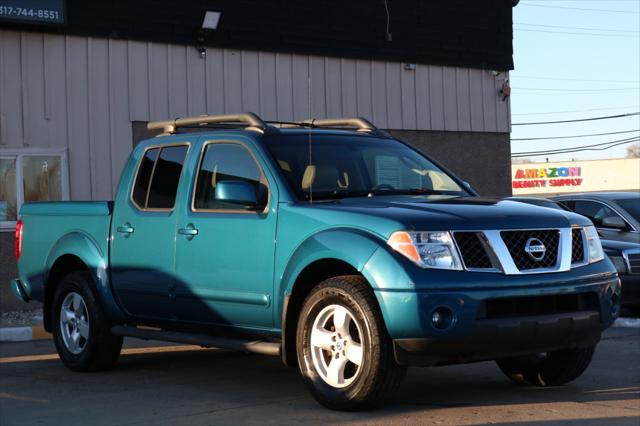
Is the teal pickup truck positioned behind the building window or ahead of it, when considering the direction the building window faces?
ahead

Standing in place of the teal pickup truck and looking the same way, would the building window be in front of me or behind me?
behind

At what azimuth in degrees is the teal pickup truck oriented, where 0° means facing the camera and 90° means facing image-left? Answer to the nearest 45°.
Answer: approximately 315°

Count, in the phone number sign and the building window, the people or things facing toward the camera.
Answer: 2

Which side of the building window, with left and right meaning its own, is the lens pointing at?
front

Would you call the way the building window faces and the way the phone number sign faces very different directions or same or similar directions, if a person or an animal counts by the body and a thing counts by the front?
same or similar directions
